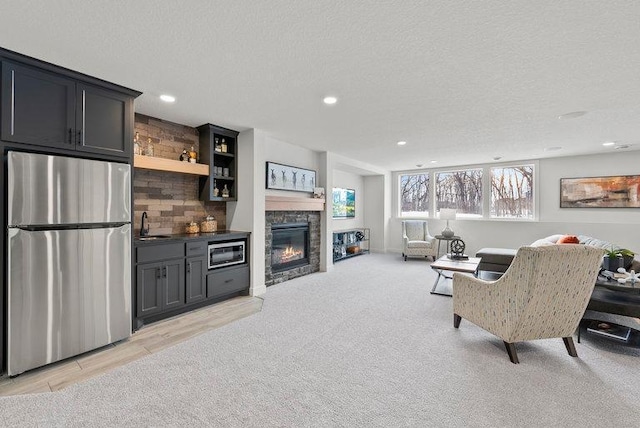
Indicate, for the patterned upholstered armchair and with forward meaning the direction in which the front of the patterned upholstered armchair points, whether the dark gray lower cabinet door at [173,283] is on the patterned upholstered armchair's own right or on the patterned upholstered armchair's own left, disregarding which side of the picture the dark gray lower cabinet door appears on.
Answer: on the patterned upholstered armchair's own left

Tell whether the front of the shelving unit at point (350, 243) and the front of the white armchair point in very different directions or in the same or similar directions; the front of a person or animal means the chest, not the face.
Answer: same or similar directions

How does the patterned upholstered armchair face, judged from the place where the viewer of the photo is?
facing away from the viewer and to the left of the viewer

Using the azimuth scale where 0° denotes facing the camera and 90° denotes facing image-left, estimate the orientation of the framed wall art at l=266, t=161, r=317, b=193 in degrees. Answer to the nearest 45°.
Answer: approximately 315°

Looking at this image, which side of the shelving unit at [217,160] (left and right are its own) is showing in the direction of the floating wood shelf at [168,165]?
right

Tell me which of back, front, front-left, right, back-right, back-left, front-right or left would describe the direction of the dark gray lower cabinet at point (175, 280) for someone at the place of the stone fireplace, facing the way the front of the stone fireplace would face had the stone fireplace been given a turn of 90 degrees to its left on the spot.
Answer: back

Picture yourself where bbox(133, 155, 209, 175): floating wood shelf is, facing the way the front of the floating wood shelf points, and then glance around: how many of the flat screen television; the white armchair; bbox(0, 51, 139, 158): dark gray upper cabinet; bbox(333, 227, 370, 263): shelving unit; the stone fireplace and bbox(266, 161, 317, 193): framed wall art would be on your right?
1

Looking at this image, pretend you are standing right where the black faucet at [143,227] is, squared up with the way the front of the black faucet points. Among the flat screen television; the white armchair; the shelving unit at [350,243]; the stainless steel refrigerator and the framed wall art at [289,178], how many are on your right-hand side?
1

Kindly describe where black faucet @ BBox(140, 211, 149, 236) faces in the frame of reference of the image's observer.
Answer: facing the viewer and to the right of the viewer

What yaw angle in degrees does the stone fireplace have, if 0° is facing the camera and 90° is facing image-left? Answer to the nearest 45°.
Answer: approximately 315°

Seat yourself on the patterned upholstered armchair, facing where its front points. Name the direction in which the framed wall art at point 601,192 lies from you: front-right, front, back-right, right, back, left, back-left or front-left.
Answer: front-right

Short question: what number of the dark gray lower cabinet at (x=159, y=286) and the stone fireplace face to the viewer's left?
0

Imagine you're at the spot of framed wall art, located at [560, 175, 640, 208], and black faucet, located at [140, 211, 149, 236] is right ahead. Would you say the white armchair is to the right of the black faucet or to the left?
right
